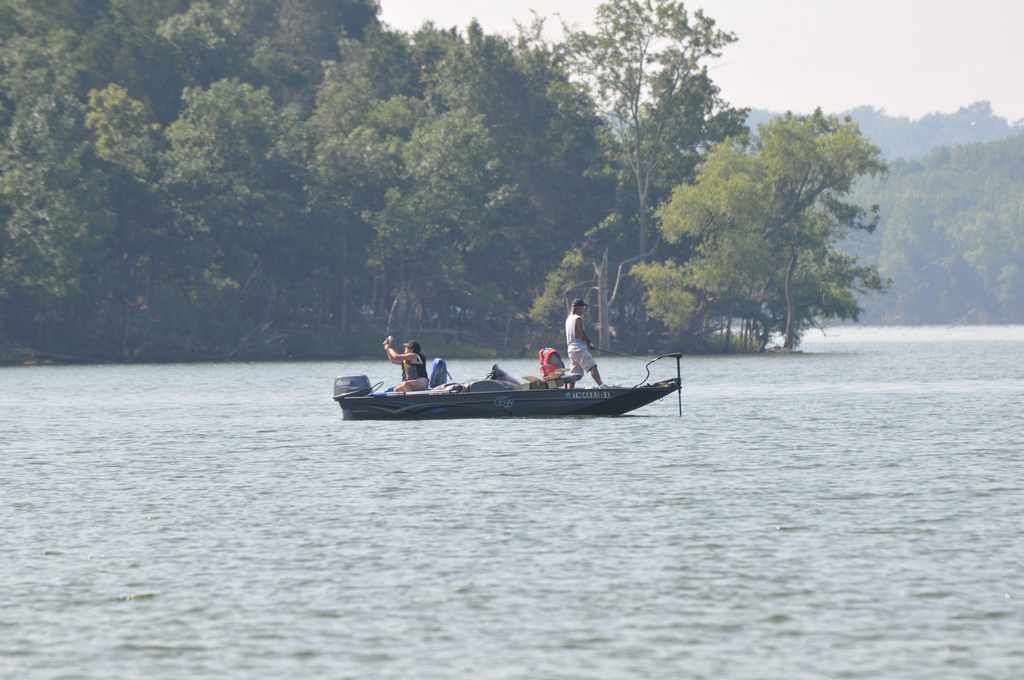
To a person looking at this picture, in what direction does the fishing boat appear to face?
facing to the right of the viewer

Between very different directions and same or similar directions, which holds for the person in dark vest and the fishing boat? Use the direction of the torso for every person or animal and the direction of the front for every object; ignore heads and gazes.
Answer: very different directions

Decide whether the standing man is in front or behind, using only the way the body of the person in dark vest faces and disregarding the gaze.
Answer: behind

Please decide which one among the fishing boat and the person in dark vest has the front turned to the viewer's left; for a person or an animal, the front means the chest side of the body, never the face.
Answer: the person in dark vest

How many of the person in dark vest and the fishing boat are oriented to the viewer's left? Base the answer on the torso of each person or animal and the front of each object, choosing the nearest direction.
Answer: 1
